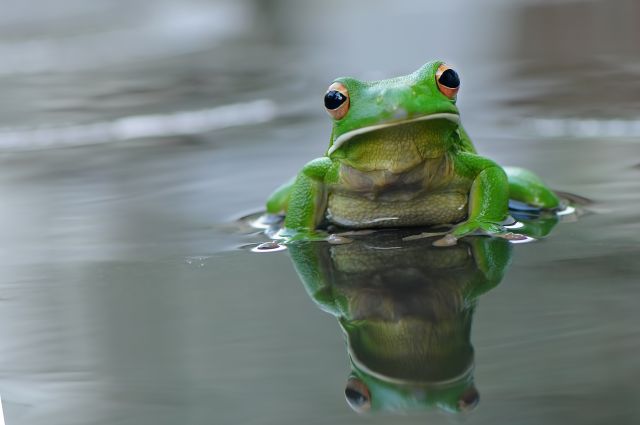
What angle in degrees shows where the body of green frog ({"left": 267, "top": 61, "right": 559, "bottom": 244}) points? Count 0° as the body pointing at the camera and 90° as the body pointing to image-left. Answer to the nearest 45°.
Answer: approximately 0°
